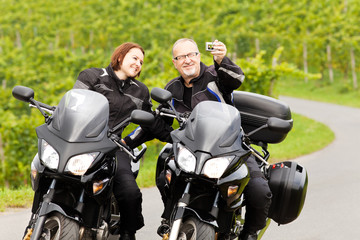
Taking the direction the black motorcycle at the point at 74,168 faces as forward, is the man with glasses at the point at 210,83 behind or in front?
behind

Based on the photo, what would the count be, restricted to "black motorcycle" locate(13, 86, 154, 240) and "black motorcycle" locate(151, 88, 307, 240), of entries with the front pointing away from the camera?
0

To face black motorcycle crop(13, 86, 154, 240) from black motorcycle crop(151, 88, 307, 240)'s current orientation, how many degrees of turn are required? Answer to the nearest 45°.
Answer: approximately 45° to its right

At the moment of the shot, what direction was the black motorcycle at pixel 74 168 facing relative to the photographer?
facing the viewer and to the left of the viewer

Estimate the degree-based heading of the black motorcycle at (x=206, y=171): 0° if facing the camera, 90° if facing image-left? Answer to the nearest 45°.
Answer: approximately 45°
